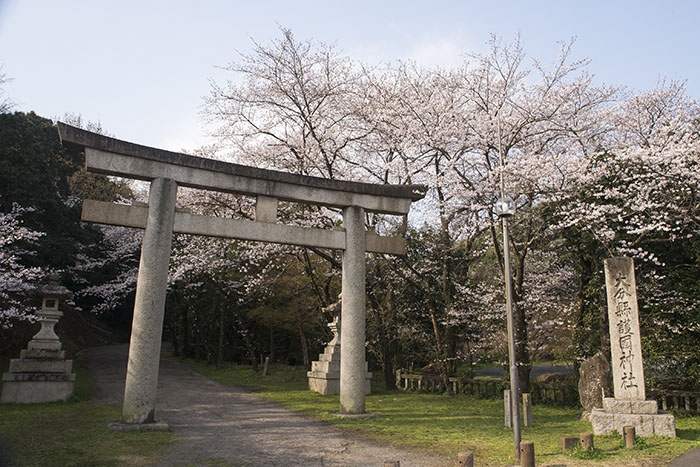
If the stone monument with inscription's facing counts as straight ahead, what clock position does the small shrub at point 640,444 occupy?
The small shrub is roughly at 12 o'clock from the stone monument with inscription.

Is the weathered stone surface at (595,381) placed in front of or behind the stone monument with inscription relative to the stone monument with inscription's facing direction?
behind

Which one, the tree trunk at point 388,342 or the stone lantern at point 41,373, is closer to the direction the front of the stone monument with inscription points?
the stone lantern

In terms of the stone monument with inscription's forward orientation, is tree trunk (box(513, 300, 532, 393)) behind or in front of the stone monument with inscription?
behind

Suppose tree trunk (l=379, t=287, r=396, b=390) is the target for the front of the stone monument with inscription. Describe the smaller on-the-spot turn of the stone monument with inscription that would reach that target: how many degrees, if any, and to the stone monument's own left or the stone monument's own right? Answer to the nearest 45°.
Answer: approximately 135° to the stone monument's own right

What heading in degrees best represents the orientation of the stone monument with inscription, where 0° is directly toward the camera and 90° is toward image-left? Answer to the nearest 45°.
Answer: approximately 0°

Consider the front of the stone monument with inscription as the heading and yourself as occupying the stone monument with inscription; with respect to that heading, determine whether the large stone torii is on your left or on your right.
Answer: on your right
